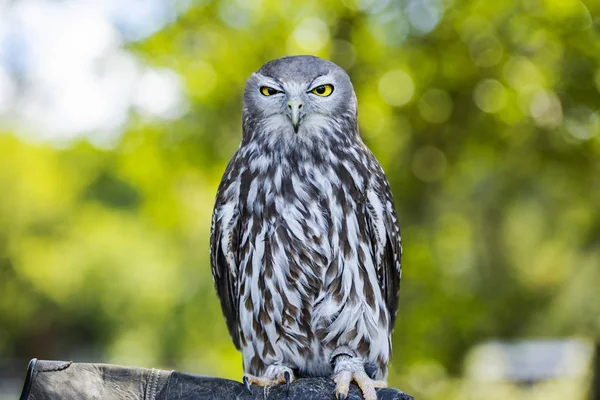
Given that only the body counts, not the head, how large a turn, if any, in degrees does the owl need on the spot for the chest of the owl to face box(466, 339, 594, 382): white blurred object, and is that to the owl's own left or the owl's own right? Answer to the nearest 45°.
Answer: approximately 135° to the owl's own left

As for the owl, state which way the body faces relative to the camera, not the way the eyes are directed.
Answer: toward the camera
